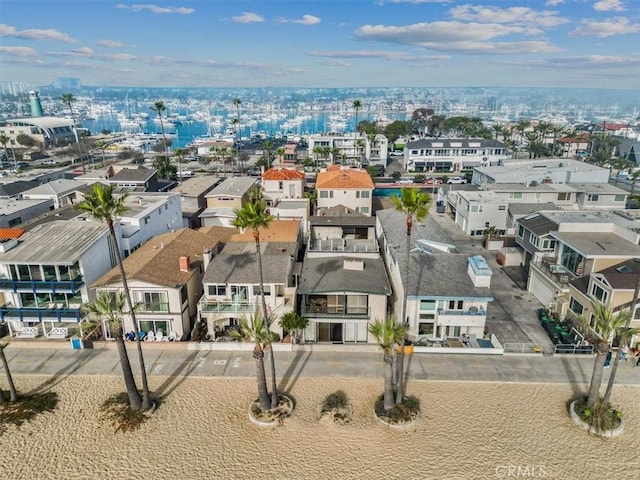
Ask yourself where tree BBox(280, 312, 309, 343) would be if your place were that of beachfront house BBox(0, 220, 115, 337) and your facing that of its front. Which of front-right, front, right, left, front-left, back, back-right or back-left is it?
front-left

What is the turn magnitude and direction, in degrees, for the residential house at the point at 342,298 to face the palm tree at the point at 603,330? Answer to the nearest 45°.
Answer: approximately 45° to its left

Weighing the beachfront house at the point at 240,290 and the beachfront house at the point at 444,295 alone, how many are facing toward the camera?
2

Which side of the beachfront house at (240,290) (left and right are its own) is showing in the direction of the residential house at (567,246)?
left

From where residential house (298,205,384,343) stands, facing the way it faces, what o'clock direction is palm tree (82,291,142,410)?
The palm tree is roughly at 2 o'clock from the residential house.

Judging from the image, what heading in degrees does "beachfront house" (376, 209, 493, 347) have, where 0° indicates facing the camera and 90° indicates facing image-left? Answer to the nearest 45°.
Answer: approximately 0°

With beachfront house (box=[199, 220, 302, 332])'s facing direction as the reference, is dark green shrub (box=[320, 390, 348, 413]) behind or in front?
in front

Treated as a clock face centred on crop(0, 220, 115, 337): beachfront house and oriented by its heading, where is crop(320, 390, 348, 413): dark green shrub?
The dark green shrub is roughly at 11 o'clock from the beachfront house.

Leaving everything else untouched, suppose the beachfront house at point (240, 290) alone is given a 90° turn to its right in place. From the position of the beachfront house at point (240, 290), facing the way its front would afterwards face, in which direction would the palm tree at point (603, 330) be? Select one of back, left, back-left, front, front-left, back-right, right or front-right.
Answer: back-left

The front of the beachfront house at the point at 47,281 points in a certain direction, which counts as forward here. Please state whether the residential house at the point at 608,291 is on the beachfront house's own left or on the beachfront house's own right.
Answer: on the beachfront house's own left

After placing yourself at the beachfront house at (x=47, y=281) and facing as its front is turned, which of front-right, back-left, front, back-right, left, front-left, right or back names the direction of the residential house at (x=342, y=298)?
front-left

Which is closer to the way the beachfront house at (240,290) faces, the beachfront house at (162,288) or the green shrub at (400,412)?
the green shrub

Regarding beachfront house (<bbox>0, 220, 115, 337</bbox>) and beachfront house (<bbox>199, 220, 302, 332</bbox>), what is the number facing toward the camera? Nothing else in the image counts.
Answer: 2

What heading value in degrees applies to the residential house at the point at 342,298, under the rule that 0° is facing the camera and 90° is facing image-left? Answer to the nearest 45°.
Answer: approximately 0°

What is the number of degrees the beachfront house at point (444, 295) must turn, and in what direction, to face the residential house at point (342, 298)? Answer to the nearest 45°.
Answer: approximately 90° to its right
